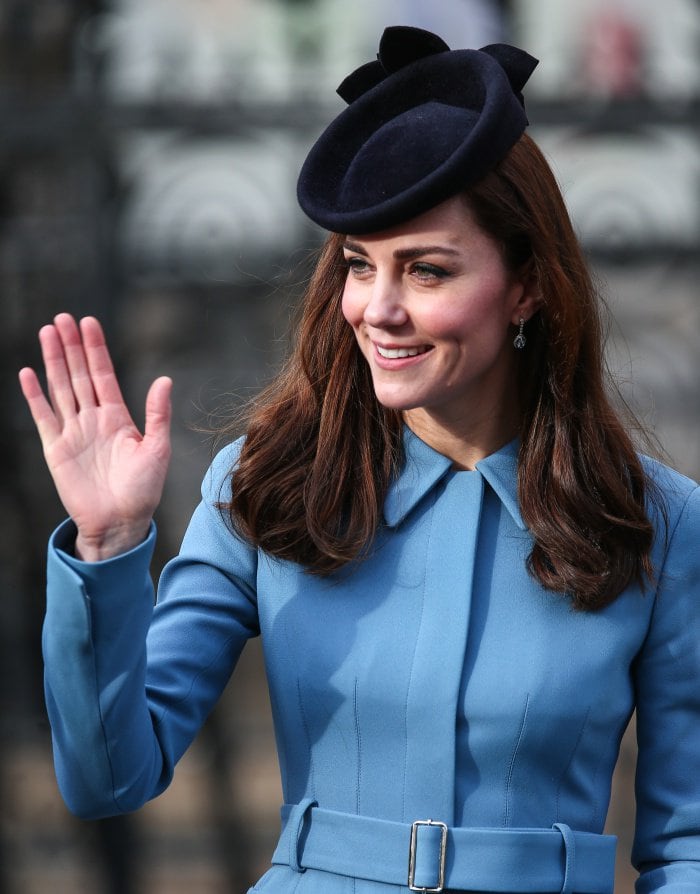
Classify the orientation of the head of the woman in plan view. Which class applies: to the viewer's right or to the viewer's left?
to the viewer's left

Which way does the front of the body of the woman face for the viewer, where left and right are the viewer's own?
facing the viewer
